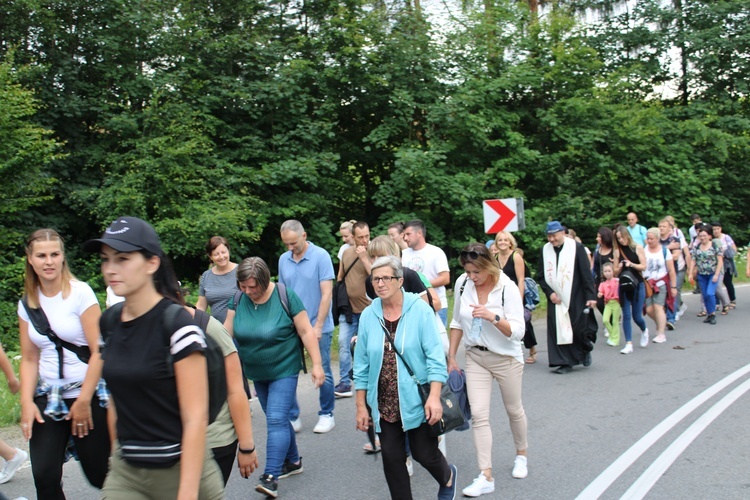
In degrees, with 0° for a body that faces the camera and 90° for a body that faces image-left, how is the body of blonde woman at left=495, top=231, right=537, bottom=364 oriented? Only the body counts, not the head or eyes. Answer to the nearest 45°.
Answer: approximately 45°

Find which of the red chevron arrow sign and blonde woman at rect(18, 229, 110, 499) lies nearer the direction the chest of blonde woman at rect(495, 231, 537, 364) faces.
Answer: the blonde woman

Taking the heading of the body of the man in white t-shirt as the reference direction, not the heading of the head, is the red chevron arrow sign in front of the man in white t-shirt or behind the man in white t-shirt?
behind

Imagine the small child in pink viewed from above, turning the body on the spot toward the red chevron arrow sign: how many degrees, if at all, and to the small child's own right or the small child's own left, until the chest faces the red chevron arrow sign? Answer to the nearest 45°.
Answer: approximately 90° to the small child's own right

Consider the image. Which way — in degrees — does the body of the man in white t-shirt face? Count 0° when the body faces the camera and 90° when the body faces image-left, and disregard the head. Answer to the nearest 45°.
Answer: approximately 45°

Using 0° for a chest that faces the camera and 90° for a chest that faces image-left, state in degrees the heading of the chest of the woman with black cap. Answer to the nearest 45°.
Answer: approximately 45°

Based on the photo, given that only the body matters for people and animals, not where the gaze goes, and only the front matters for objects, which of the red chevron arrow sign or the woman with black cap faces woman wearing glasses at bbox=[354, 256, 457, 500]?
the red chevron arrow sign

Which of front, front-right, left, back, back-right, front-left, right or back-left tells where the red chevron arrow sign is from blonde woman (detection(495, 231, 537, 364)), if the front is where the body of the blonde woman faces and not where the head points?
back-right
